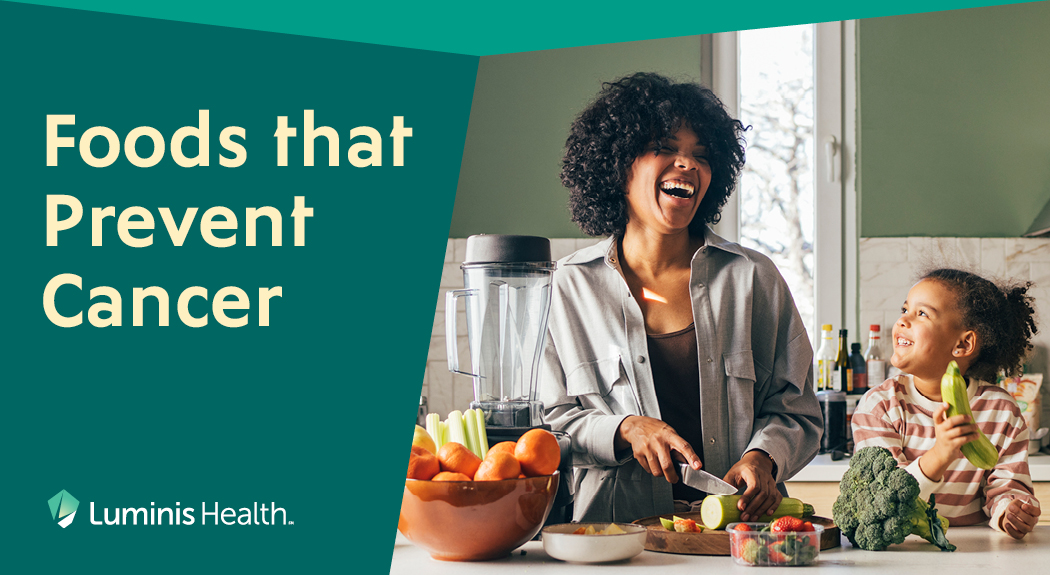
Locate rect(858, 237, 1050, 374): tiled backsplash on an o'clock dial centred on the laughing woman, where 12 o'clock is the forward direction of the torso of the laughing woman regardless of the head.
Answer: The tiled backsplash is roughly at 7 o'clock from the laughing woman.

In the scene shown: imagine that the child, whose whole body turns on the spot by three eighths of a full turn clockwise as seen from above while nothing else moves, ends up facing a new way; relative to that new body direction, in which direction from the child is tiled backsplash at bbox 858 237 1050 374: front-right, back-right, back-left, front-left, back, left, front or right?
front

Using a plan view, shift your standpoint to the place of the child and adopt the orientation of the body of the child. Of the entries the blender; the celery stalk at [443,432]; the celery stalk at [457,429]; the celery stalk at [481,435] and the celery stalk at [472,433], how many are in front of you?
5

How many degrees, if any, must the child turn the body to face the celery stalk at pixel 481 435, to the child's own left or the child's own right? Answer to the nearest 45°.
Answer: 0° — they already face it

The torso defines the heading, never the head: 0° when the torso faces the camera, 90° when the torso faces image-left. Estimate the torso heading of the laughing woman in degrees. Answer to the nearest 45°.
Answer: approximately 0°

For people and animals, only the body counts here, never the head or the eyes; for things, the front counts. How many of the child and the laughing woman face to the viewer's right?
0

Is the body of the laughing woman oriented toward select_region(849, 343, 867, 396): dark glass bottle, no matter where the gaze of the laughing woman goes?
no

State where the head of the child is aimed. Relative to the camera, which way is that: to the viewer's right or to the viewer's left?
to the viewer's left

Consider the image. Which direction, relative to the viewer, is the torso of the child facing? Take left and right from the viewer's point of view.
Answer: facing the viewer and to the left of the viewer

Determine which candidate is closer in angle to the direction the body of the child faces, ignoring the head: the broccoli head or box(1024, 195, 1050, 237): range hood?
the broccoli head

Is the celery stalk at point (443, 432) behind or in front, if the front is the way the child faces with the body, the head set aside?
in front

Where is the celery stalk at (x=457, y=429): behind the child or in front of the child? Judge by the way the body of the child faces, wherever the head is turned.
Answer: in front

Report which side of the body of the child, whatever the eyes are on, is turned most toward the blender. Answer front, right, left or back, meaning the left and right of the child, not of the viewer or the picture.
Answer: right
